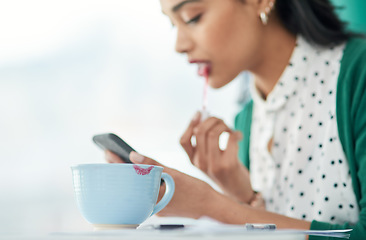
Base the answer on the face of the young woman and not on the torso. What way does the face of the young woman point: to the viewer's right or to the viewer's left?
to the viewer's left

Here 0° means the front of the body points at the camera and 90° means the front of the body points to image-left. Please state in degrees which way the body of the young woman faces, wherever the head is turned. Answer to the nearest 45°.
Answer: approximately 45°
